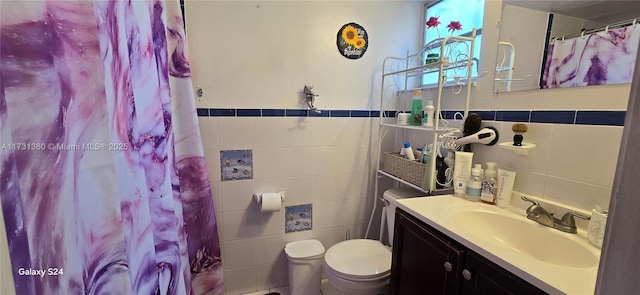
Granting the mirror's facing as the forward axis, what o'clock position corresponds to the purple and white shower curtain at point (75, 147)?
The purple and white shower curtain is roughly at 11 o'clock from the mirror.

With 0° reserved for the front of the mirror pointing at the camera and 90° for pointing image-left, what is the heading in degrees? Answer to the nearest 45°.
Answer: approximately 45°

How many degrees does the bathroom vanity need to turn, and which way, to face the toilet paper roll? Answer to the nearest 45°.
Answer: approximately 45° to its right

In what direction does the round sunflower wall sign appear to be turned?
toward the camera

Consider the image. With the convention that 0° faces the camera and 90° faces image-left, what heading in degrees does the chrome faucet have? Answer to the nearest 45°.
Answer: approximately 45°

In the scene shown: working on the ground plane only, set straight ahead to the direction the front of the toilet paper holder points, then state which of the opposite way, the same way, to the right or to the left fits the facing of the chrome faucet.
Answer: to the right

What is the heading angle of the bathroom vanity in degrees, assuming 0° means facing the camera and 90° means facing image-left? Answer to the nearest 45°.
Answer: approximately 45°

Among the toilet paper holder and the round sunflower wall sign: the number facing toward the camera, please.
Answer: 2

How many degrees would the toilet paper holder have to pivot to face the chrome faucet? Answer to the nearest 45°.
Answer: approximately 45° to its left
